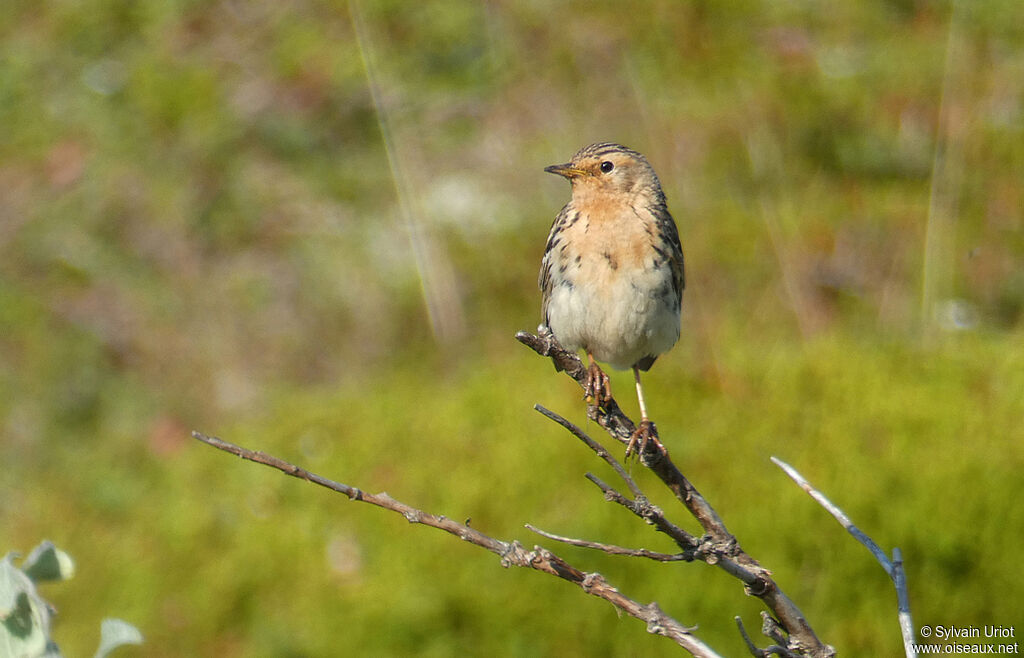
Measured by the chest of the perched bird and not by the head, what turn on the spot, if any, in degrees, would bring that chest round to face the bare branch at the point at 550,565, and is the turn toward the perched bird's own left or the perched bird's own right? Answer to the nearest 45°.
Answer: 0° — it already faces it

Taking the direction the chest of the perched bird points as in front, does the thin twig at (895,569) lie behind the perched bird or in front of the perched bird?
in front

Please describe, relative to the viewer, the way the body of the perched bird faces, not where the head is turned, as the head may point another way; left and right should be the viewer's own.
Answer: facing the viewer
